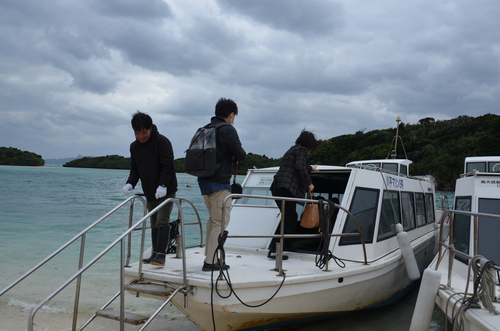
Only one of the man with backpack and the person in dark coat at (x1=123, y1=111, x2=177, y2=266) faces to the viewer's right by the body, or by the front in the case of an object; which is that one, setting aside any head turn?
the man with backpack

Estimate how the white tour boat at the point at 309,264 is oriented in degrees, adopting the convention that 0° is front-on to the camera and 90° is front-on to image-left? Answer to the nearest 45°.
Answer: approximately 45°

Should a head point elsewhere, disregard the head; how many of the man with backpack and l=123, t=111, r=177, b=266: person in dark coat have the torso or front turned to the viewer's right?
1

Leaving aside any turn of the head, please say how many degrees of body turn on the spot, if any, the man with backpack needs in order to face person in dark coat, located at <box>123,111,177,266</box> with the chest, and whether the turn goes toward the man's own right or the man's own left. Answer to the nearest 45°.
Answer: approximately 135° to the man's own left

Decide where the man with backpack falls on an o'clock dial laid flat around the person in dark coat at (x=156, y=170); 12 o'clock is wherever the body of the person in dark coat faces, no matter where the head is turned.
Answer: The man with backpack is roughly at 9 o'clock from the person in dark coat.

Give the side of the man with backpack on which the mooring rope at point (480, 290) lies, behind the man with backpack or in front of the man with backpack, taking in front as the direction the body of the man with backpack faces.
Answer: in front

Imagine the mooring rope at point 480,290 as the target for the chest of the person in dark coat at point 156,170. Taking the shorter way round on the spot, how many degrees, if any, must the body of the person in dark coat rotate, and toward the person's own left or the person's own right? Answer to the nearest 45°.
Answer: approximately 90° to the person's own left

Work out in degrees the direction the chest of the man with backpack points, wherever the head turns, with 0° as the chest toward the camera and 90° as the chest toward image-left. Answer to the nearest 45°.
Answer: approximately 270°

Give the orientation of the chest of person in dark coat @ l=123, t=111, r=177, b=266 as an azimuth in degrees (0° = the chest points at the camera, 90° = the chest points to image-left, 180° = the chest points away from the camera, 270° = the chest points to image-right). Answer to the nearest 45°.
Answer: approximately 45°

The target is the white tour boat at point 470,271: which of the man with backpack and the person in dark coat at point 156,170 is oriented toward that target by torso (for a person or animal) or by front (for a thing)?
the man with backpack

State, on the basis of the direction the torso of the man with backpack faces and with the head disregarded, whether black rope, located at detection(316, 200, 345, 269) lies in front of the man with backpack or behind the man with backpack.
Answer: in front

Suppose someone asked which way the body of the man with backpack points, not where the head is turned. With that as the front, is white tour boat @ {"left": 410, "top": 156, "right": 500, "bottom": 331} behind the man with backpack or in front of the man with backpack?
in front
